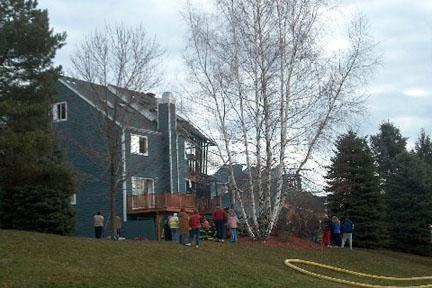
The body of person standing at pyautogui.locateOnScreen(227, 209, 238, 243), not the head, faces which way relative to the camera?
away from the camera

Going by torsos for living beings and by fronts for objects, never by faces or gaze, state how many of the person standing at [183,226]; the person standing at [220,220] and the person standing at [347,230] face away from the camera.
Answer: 3

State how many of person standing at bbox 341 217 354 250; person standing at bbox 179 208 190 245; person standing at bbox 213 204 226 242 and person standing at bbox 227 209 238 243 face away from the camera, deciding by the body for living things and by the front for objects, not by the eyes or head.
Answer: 4

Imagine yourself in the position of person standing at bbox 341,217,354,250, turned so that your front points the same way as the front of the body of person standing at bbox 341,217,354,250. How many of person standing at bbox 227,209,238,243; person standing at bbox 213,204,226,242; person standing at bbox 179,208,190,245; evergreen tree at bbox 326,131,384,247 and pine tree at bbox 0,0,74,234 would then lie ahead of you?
1

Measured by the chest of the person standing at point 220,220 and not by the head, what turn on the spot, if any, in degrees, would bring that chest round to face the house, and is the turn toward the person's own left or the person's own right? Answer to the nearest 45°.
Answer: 0° — they already face it

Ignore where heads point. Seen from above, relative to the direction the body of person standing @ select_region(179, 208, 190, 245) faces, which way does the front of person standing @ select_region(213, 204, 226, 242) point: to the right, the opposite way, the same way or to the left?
the same way

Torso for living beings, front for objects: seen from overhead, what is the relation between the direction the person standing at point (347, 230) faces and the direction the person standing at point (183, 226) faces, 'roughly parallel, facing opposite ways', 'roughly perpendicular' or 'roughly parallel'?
roughly parallel

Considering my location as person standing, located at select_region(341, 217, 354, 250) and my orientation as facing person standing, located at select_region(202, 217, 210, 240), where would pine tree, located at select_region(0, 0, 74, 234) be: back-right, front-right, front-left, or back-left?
front-left

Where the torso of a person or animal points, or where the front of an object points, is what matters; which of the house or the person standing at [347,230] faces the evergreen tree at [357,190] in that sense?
the person standing

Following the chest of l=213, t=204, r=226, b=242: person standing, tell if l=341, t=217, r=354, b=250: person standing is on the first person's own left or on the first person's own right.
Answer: on the first person's own right

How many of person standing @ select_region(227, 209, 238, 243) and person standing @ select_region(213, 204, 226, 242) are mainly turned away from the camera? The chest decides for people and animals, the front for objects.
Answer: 2

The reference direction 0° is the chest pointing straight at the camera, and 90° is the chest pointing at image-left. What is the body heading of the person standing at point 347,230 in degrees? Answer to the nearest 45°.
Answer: approximately 180°

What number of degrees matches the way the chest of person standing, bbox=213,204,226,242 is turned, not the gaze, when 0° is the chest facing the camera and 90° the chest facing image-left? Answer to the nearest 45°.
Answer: approximately 180°

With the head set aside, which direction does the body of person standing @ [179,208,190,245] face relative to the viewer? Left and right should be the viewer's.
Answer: facing away from the viewer
